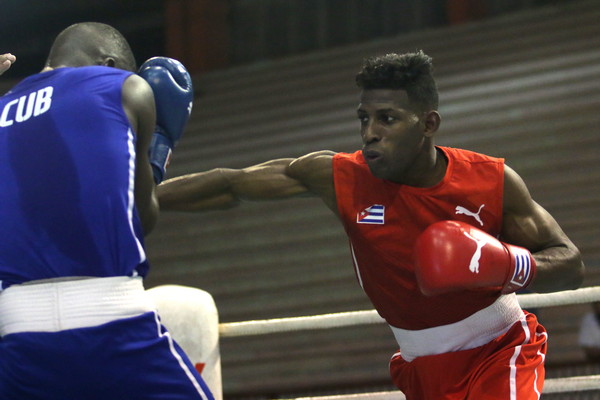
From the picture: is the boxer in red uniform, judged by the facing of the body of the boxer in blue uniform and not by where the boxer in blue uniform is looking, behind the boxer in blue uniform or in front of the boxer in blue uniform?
in front

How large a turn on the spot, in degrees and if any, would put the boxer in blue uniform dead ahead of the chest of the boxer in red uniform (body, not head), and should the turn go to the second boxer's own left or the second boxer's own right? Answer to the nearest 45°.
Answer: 0° — they already face them

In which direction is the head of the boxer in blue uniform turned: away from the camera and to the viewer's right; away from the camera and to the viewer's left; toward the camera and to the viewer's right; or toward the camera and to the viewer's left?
away from the camera and to the viewer's right

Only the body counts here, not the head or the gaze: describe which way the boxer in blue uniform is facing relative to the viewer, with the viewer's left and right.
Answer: facing away from the viewer and to the right of the viewer

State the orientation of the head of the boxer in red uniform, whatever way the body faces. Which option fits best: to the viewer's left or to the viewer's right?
to the viewer's left

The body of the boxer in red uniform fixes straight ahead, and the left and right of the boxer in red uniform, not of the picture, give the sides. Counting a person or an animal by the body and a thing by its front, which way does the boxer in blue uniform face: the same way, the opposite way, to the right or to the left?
the opposite way

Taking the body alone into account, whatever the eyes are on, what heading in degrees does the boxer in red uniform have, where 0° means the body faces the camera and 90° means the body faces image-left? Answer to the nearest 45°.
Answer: approximately 45°
